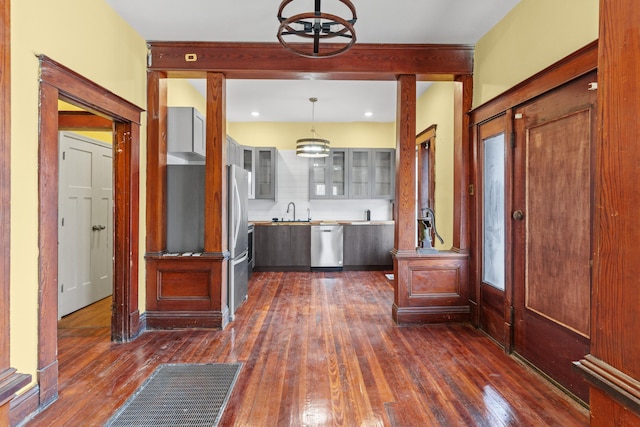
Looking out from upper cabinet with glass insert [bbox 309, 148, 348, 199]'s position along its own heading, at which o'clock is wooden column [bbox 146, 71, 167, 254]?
The wooden column is roughly at 1 o'clock from the upper cabinet with glass insert.

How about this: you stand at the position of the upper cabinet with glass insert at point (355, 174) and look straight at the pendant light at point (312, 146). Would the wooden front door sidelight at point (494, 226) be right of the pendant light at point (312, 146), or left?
left

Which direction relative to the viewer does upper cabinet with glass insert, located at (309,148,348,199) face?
toward the camera

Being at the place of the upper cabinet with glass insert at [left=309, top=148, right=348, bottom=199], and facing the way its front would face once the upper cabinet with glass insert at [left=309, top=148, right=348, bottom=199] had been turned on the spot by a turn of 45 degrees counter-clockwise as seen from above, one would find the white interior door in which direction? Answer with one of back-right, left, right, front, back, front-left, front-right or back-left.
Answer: right

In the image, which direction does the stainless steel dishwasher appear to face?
toward the camera

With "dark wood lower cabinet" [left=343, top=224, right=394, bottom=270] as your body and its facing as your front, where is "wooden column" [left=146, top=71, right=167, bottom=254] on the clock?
The wooden column is roughly at 1 o'clock from the dark wood lower cabinet.

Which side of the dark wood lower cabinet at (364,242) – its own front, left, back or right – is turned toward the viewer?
front

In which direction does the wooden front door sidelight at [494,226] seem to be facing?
to the viewer's left

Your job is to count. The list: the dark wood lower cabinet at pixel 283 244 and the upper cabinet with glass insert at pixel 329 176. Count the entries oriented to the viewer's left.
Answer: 0

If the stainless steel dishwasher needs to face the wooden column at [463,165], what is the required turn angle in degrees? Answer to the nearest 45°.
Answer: approximately 45° to its left
